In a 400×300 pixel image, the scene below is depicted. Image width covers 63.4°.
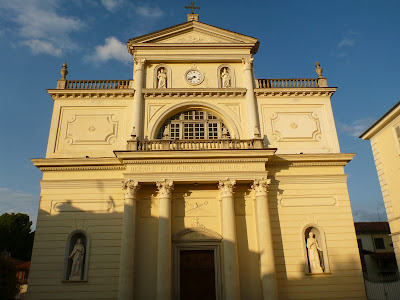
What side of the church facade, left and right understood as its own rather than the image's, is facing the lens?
front

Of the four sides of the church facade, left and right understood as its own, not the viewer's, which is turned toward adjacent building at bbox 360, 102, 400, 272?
left

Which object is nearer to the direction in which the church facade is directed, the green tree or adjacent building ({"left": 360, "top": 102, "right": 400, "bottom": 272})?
the adjacent building

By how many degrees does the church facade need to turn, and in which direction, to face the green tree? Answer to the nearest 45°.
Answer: approximately 135° to its right
